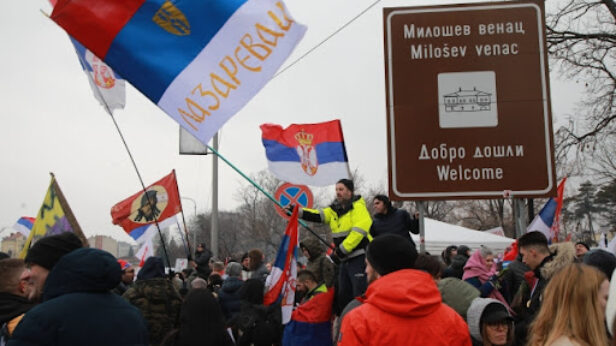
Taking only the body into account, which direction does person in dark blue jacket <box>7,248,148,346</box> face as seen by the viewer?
away from the camera

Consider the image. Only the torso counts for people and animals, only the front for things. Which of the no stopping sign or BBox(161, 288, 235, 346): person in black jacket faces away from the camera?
the person in black jacket

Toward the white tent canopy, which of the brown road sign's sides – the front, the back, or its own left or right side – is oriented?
back

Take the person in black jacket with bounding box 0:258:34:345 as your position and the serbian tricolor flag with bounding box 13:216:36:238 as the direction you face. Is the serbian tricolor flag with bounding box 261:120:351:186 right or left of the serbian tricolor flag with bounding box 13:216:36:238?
right

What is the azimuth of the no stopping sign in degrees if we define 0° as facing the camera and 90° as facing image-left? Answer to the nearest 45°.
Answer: approximately 0°

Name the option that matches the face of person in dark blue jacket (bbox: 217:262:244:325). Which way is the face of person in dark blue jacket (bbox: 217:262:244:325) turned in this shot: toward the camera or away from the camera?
away from the camera

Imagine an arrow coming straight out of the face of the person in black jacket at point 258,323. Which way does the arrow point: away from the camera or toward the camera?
away from the camera

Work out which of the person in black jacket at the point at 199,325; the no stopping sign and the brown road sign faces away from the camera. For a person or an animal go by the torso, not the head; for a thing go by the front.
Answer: the person in black jacket

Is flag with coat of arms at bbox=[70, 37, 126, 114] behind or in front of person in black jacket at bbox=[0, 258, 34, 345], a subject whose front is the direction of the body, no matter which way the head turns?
in front

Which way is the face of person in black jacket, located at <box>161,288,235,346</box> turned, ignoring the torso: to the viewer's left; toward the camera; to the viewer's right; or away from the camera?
away from the camera

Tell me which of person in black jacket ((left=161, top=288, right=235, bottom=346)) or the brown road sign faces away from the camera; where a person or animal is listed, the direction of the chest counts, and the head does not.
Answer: the person in black jacket

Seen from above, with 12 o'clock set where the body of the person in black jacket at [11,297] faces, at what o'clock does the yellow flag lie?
The yellow flag is roughly at 11 o'clock from the person in black jacket.

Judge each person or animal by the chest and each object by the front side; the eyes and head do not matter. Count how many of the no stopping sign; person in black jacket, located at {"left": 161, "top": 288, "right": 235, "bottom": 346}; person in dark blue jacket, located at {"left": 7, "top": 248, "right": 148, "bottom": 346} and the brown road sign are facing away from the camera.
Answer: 2

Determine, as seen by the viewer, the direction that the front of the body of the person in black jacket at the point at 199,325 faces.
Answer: away from the camera
